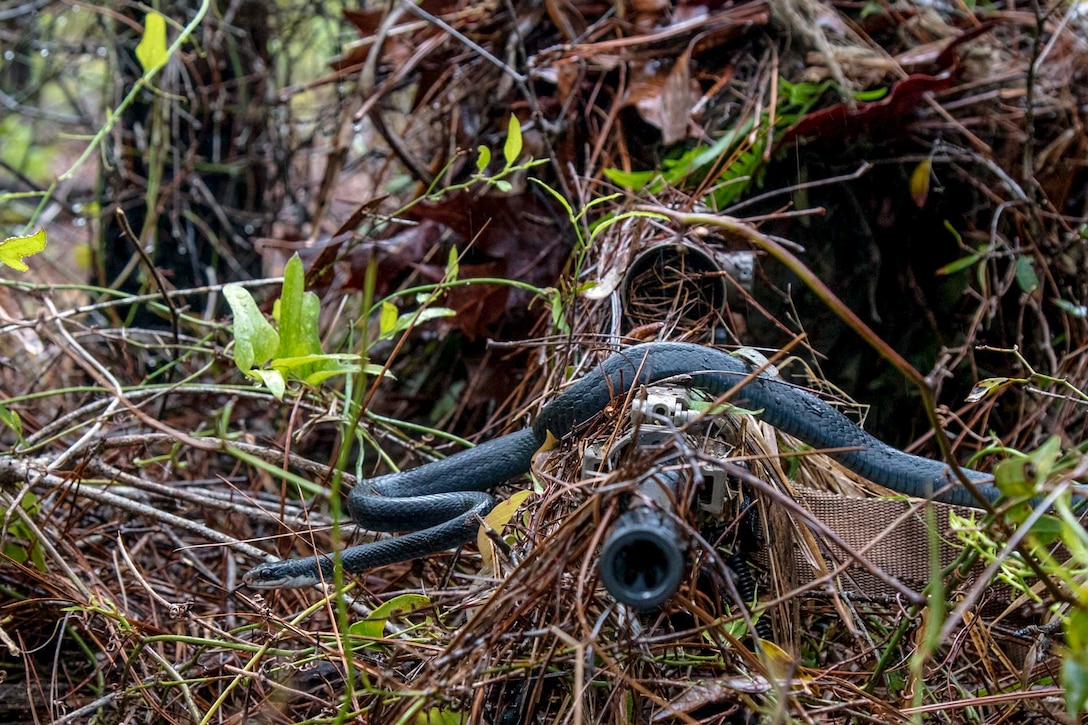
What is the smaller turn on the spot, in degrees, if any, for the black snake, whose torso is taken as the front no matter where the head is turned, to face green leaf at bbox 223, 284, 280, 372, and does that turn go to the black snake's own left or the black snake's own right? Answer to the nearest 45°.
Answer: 0° — it already faces it

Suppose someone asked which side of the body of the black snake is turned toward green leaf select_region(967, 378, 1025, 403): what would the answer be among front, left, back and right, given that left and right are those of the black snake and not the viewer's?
back

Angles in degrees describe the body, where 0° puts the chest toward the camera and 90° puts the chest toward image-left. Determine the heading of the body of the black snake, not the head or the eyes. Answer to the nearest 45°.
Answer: approximately 90°

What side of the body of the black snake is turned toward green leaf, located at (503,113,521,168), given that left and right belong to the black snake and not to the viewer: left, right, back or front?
right

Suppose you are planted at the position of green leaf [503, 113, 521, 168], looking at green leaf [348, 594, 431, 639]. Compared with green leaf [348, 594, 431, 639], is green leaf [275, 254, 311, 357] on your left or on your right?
right

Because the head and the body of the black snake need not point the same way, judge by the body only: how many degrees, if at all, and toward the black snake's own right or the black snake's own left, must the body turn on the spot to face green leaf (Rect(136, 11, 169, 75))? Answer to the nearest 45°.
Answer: approximately 45° to the black snake's own right
